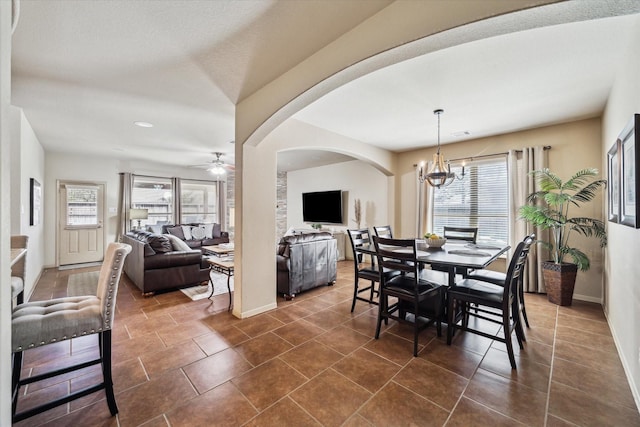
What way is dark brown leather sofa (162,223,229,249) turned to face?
toward the camera

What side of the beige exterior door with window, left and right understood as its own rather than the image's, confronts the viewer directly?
front

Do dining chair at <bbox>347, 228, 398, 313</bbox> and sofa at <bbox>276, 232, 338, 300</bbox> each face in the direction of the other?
no

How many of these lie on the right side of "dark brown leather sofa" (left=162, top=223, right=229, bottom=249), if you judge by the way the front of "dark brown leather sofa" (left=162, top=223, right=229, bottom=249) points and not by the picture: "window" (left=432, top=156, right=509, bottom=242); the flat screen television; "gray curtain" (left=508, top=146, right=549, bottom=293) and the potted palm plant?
0

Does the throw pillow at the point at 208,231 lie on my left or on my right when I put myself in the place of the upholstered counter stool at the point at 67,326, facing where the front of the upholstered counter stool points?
on my right

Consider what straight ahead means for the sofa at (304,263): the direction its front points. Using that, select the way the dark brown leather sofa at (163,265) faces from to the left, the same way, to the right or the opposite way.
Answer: to the right

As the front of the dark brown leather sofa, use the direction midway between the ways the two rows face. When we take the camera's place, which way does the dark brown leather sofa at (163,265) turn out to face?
facing to the right of the viewer

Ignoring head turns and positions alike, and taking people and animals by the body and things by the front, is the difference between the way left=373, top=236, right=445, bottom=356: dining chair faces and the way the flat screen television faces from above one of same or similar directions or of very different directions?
very different directions

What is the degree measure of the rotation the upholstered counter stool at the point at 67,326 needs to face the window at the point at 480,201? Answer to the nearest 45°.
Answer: approximately 180°

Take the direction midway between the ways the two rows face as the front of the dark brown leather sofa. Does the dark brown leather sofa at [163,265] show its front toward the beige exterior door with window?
no

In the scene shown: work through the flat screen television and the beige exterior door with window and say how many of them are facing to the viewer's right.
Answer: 0

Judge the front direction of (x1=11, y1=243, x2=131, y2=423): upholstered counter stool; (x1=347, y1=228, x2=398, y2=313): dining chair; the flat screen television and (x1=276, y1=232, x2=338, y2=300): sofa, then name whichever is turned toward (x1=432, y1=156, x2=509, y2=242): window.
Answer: the dining chair

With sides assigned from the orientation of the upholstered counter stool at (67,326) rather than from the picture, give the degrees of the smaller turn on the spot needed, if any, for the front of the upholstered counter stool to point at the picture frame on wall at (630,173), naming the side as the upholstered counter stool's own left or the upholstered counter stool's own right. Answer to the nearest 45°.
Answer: approximately 135° to the upholstered counter stool's own left

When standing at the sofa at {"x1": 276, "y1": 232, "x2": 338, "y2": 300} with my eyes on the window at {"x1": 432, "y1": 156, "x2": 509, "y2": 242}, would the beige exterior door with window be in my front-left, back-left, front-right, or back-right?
back-left

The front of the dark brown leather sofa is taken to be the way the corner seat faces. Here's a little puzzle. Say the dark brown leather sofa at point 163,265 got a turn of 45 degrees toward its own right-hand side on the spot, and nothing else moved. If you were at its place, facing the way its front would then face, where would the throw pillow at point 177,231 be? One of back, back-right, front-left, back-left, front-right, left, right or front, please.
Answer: back-left

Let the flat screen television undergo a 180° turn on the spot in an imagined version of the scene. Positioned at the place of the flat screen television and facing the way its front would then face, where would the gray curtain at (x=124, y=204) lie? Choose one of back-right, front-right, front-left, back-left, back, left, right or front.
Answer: back-left

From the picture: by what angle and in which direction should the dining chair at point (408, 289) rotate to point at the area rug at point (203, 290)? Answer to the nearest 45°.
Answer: approximately 135° to its left

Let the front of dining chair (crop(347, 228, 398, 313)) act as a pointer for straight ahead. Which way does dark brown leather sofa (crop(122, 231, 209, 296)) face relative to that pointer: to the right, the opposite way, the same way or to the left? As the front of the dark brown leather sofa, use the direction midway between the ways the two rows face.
the same way
